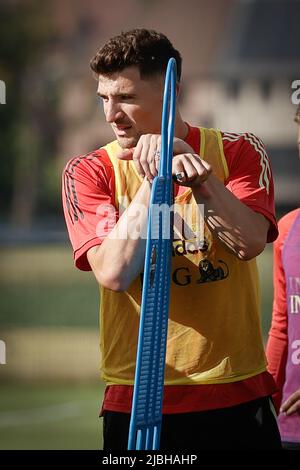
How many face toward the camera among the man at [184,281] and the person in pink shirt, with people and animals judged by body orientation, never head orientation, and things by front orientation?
2

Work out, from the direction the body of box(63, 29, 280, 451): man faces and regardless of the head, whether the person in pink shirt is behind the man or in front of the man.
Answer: behind

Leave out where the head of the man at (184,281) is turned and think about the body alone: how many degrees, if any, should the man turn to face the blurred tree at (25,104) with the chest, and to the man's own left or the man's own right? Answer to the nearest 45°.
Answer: approximately 180°

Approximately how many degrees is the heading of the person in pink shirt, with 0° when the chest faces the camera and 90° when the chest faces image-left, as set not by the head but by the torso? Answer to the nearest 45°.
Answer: approximately 0°

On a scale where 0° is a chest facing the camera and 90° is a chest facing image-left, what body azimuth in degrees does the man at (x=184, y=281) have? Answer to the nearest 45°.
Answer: approximately 0°

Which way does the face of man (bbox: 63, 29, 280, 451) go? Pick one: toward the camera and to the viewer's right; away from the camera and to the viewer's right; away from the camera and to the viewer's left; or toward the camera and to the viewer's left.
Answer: toward the camera and to the viewer's left

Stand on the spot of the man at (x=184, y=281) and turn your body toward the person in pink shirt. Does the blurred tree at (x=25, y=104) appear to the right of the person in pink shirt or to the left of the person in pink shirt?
left
